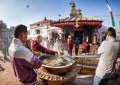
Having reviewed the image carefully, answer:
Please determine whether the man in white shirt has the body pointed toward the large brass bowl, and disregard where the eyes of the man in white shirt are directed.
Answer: no

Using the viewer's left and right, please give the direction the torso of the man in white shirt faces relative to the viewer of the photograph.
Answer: facing away from the viewer and to the left of the viewer
